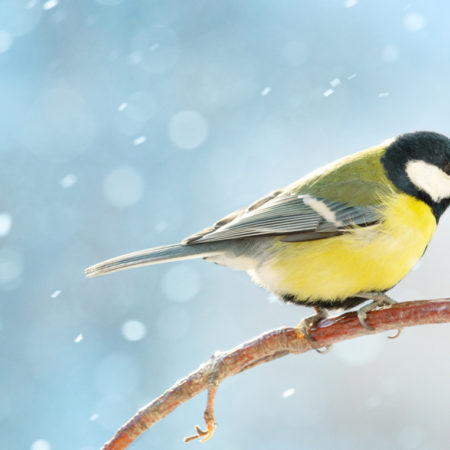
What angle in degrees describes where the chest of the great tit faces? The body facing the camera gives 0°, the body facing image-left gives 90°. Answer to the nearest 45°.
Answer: approximately 270°
